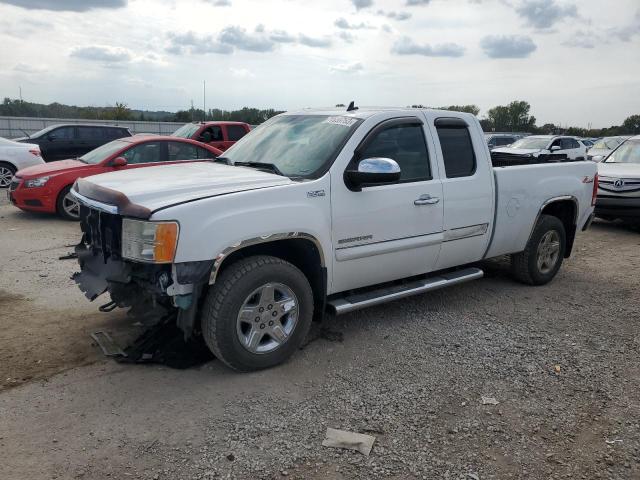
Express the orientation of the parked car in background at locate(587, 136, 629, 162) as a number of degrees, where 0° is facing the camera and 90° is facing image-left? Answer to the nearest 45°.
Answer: approximately 45°

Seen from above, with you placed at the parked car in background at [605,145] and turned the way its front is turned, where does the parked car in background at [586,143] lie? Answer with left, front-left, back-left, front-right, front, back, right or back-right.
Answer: back-right

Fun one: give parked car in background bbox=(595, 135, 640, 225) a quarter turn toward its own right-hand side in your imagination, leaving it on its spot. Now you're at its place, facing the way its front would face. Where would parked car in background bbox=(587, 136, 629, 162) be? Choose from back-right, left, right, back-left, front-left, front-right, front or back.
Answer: front-right

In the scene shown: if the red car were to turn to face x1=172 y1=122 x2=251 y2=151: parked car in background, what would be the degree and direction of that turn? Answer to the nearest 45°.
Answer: approximately 180°
